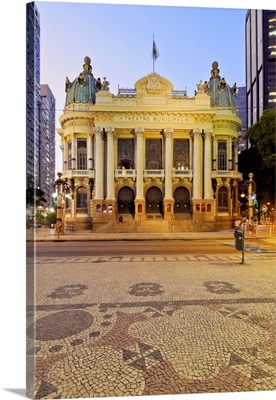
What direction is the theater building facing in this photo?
toward the camera

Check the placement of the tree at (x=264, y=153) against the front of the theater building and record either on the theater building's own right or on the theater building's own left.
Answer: on the theater building's own left

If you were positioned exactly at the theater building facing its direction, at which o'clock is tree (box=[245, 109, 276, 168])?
The tree is roughly at 10 o'clock from the theater building.
